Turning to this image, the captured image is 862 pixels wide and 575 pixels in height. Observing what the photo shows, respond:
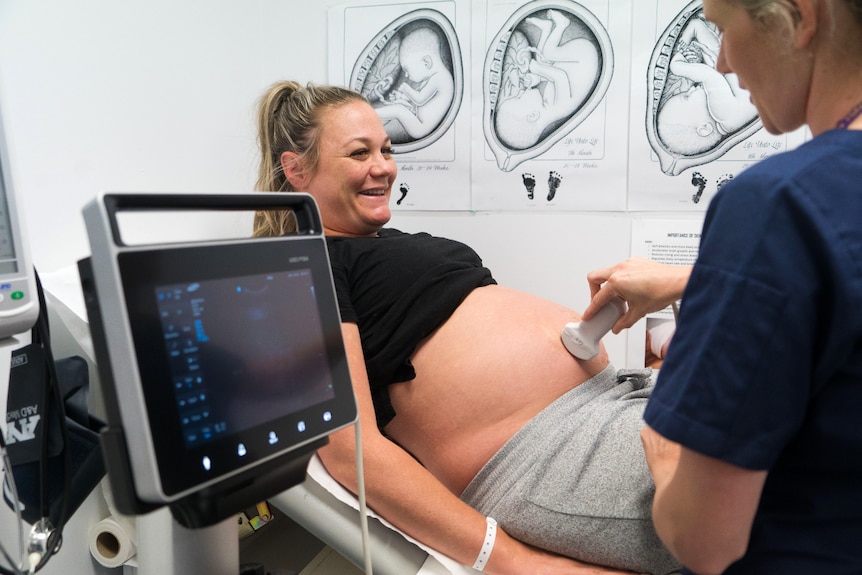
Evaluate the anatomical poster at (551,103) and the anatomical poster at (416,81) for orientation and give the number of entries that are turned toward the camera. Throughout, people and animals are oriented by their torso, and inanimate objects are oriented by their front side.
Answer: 2

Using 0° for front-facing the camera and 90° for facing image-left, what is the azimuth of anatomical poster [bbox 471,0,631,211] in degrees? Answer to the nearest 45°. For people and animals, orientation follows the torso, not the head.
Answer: approximately 0°

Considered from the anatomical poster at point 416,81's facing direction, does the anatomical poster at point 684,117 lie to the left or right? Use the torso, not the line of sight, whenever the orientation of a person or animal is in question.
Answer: on its left

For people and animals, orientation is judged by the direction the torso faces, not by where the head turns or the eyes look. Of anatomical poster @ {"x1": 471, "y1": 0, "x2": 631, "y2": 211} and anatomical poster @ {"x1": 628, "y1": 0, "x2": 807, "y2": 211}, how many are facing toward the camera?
2

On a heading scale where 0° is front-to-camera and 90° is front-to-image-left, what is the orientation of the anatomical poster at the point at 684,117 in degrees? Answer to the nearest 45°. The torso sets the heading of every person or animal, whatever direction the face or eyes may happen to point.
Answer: approximately 0°

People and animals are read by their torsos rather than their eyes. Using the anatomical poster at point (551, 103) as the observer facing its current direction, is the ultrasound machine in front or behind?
in front

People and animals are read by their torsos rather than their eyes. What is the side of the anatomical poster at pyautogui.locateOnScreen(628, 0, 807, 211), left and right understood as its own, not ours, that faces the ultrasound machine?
front
